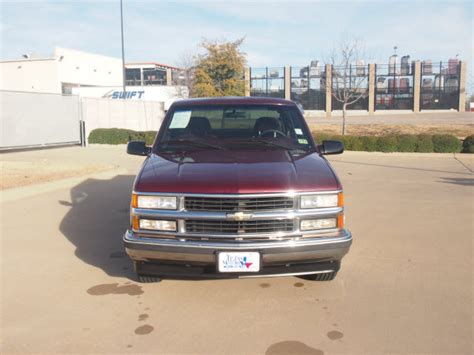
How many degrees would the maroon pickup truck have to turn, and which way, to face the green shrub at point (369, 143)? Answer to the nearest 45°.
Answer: approximately 180°

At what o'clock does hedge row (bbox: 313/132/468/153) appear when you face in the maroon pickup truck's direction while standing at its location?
The hedge row is roughly at 7 o'clock from the maroon pickup truck.

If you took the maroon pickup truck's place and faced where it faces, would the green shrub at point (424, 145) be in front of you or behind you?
behind

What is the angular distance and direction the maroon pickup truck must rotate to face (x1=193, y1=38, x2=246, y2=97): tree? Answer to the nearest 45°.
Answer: approximately 180°

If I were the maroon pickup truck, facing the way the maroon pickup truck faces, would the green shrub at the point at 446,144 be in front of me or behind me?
behind

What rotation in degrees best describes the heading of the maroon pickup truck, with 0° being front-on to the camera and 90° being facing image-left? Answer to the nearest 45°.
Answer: approximately 0°

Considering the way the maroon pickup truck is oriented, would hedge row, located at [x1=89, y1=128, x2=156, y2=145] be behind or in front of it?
behind

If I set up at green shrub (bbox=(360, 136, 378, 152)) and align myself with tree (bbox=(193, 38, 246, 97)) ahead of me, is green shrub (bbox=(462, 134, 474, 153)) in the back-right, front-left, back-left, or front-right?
back-right

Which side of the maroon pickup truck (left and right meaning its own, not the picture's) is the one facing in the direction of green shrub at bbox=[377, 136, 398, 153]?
back
